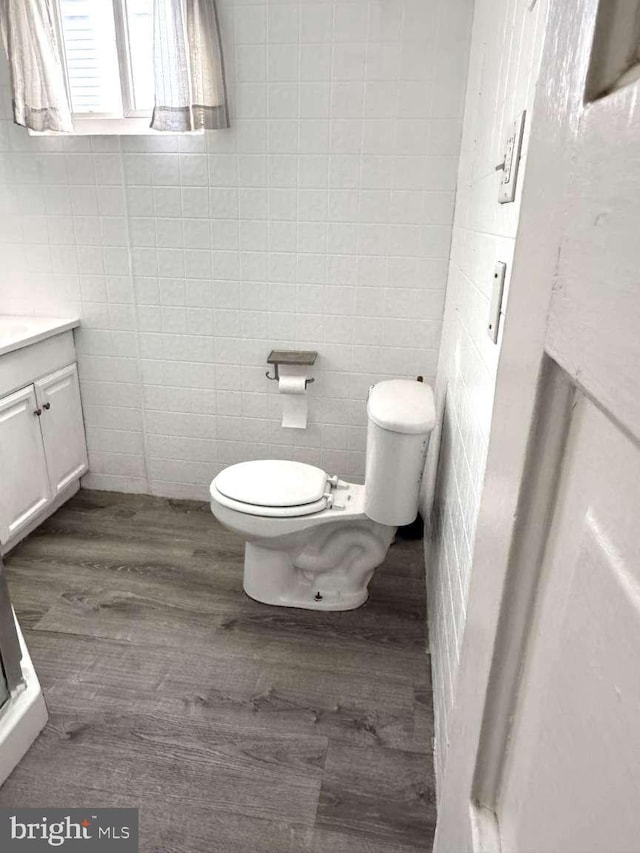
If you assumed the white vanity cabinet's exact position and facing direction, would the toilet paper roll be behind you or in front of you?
in front

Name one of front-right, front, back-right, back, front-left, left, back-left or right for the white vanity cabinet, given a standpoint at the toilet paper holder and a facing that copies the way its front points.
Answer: right

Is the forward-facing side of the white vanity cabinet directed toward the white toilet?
yes

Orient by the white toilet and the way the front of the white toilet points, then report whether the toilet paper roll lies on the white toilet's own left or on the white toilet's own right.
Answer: on the white toilet's own right

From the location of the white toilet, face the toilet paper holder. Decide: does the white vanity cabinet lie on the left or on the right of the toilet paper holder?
left

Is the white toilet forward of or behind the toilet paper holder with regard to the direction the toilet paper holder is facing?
forward

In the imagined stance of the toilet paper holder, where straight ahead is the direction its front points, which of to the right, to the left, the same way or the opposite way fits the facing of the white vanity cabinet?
to the left
